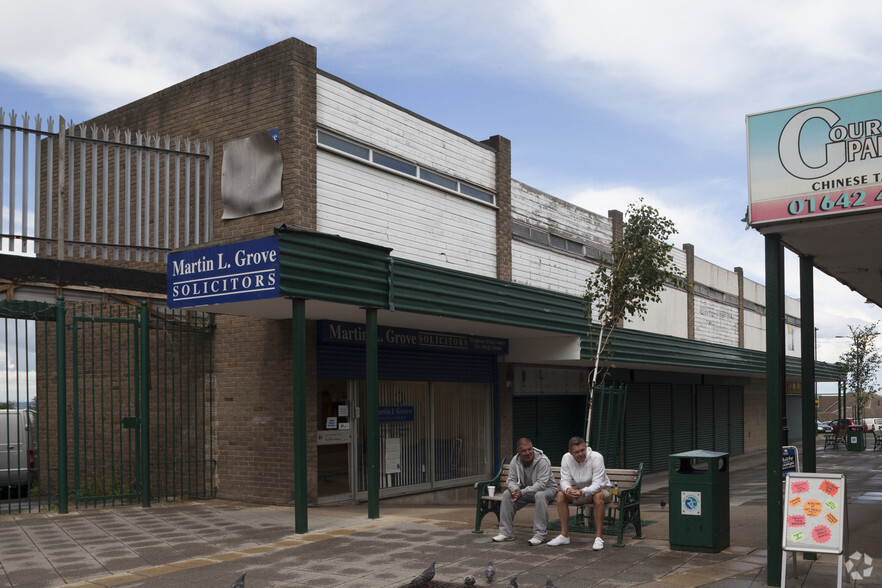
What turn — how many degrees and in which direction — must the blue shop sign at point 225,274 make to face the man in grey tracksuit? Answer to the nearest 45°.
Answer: approximately 90° to its left

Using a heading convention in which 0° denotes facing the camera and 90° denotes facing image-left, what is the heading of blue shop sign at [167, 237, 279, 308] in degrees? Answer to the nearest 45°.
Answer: approximately 45°

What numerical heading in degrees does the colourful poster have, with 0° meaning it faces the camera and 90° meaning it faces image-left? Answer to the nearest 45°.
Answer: approximately 0°

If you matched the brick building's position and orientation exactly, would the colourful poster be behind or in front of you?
in front

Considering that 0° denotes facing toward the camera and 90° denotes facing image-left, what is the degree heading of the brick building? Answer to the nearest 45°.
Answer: approximately 315°

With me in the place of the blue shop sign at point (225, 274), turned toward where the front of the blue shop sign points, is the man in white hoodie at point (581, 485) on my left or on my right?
on my left

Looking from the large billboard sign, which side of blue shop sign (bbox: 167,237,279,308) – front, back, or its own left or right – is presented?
left
